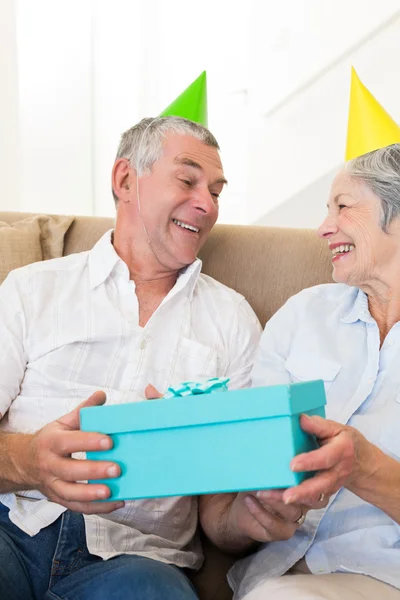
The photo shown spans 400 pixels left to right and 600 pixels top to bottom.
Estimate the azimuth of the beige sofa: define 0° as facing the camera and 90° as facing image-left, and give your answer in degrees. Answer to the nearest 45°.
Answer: approximately 0°

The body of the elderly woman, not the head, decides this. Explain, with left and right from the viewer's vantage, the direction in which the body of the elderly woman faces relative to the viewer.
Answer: facing the viewer and to the left of the viewer
